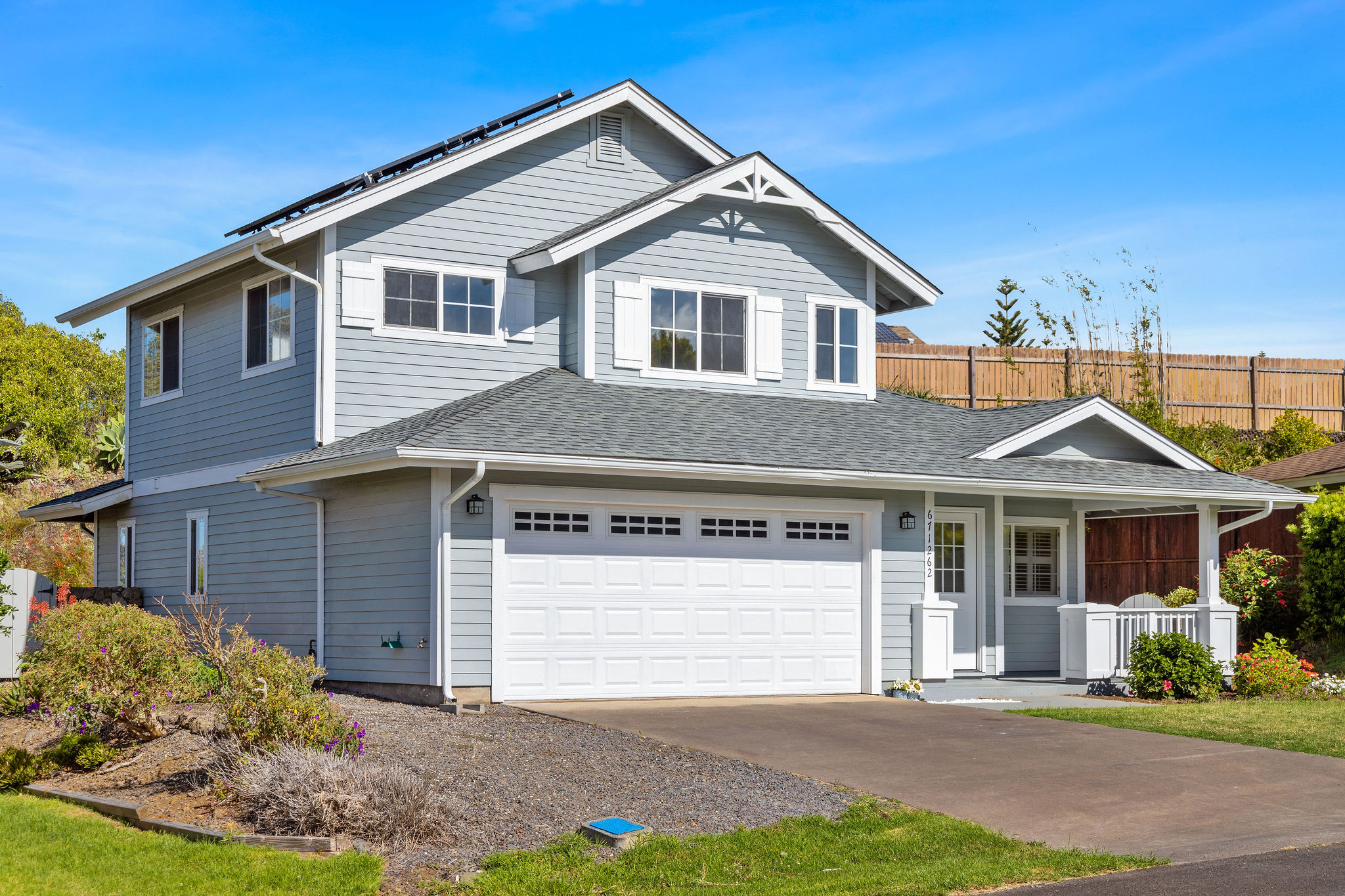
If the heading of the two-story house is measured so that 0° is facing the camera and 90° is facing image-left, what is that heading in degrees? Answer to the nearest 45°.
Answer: approximately 315°

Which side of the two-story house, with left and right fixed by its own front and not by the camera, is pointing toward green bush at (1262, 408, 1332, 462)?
left

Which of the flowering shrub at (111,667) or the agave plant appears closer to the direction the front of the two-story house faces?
the flowering shrub

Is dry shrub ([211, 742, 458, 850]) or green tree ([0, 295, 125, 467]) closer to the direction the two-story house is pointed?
the dry shrub

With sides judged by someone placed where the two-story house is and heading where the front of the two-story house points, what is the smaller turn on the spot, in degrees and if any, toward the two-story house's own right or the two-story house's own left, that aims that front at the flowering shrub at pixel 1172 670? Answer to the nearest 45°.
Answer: approximately 45° to the two-story house's own left

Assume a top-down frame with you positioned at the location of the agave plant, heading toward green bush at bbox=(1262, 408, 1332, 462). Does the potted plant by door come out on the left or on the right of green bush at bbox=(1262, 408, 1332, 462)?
right

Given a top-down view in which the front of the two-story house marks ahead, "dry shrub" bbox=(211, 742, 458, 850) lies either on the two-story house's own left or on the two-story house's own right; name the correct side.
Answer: on the two-story house's own right

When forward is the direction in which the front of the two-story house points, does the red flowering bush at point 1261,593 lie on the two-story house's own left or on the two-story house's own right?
on the two-story house's own left

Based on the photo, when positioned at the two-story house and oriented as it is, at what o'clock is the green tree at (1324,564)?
The green tree is roughly at 10 o'clock from the two-story house.
